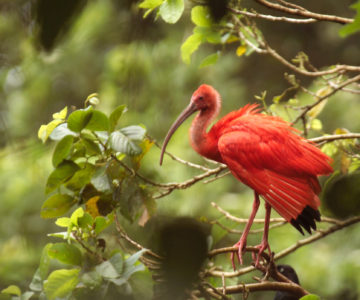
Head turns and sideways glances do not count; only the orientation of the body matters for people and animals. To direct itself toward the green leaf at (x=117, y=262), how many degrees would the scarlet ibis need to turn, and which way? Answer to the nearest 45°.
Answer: approximately 45° to its left

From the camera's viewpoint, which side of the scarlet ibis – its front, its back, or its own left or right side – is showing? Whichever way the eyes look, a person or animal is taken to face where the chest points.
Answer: left

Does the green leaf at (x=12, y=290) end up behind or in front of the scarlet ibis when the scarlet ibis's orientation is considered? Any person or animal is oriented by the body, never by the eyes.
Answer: in front

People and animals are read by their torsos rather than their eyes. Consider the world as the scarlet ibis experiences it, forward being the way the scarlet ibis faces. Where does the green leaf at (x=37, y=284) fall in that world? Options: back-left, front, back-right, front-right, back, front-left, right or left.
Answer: front-left
